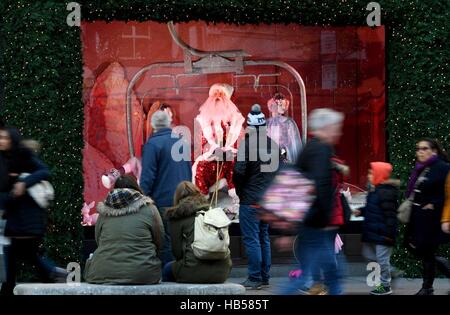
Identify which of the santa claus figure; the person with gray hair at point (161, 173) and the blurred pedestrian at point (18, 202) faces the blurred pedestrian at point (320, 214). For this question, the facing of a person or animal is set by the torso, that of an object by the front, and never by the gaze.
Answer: the santa claus figure

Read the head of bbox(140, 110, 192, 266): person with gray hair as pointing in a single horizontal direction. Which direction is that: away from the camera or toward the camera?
away from the camera

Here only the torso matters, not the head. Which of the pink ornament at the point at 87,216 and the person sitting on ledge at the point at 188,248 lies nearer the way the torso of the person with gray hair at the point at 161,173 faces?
the pink ornament

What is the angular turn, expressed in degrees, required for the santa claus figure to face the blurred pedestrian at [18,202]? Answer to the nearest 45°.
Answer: approximately 45° to its right

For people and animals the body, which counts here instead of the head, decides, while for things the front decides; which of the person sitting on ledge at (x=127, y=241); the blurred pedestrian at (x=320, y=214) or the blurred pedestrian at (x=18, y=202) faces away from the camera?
the person sitting on ledge

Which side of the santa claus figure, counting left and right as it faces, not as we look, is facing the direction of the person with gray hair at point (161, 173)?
front

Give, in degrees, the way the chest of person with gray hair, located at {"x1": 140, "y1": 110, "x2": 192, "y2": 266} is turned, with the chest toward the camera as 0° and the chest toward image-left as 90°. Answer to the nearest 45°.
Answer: approximately 225°
